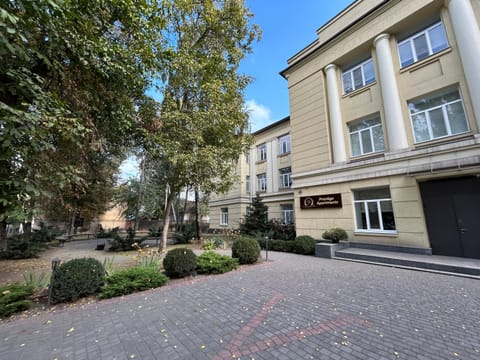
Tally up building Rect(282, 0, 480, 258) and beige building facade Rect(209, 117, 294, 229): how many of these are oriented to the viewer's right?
0

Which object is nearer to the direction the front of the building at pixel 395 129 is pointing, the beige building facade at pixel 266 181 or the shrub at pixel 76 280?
the shrub

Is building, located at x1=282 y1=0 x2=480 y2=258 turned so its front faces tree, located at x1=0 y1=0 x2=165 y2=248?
yes

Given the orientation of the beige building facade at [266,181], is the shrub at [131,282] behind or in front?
in front

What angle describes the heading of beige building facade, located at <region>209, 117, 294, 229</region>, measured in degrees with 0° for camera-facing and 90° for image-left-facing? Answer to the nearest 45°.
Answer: approximately 45°

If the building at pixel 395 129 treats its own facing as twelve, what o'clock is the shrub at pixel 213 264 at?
The shrub is roughly at 12 o'clock from the building.

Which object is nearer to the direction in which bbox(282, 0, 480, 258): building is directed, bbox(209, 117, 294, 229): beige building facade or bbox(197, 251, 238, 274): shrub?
the shrub

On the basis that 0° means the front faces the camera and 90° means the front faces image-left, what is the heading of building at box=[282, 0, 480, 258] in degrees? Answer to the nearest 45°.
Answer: approximately 45°

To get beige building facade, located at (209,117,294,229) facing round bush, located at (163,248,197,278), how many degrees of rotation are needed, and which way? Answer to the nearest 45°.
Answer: approximately 45° to its left

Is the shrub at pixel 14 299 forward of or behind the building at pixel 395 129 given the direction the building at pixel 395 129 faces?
forward

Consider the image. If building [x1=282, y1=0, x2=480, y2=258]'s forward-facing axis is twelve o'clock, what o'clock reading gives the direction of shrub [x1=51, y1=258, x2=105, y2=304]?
The shrub is roughly at 12 o'clock from the building.
